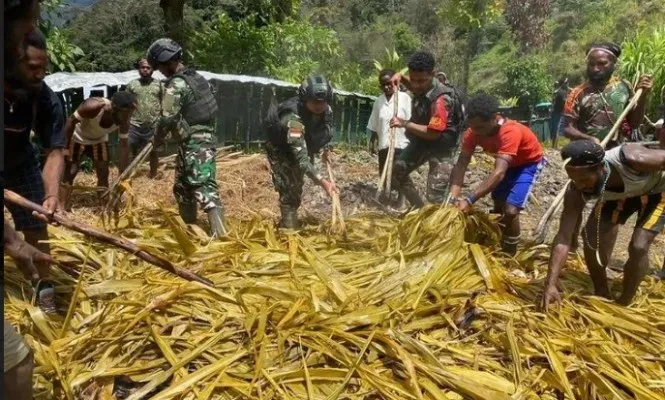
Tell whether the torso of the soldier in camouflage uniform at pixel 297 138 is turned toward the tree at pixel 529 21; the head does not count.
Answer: no

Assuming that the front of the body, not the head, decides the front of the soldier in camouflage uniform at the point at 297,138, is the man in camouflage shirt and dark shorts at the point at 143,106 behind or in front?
behind

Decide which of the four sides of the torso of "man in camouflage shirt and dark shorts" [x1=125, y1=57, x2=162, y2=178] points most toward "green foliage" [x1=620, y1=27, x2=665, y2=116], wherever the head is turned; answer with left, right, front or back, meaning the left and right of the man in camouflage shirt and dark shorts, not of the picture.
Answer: left

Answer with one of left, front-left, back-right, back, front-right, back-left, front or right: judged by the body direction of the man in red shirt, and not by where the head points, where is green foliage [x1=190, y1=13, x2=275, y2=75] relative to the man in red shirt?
right

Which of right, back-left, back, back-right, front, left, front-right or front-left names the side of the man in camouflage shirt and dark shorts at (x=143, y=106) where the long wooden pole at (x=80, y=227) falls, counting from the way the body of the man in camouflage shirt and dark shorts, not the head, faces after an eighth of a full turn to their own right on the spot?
front-left

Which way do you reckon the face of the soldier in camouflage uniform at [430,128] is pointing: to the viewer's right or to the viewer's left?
to the viewer's left

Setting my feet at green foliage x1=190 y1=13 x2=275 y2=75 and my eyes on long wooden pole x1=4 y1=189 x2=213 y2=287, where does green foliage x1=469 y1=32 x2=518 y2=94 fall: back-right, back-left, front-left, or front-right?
back-left

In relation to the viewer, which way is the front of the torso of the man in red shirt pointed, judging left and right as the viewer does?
facing the viewer and to the left of the viewer

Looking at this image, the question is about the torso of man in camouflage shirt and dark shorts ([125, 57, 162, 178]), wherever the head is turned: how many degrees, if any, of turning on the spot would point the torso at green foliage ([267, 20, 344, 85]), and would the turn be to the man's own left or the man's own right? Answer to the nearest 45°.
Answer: approximately 135° to the man's own left

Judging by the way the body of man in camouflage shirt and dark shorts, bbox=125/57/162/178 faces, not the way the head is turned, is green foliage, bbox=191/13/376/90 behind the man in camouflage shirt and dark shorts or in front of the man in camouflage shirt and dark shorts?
behind

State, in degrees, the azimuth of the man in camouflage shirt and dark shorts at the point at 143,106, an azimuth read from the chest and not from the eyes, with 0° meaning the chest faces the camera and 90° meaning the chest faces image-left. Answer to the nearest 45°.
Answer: approximately 0°

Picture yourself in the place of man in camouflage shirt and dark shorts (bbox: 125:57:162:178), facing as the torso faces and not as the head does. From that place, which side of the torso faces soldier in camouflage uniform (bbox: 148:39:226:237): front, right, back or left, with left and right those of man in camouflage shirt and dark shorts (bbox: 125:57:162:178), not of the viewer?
front

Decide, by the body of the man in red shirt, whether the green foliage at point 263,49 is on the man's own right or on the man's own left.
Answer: on the man's own right

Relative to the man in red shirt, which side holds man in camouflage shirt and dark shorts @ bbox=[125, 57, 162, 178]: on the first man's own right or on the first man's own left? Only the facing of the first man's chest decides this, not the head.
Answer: on the first man's own right

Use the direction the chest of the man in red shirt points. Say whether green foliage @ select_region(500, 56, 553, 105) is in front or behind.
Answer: behind

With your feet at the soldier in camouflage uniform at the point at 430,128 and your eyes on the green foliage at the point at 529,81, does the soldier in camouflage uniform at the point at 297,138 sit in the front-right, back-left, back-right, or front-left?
back-left
